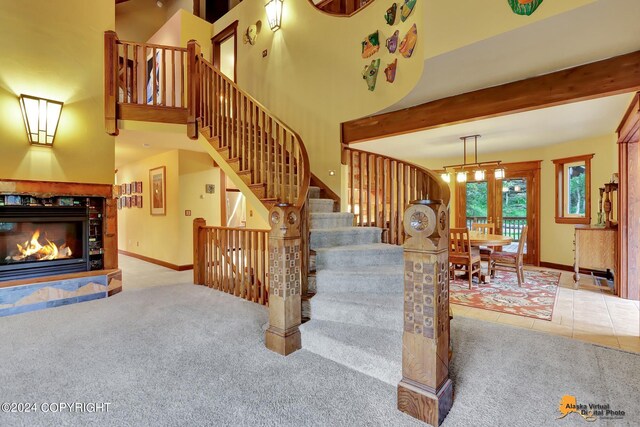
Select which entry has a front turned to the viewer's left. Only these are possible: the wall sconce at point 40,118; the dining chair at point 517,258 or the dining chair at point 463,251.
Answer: the dining chair at point 517,258

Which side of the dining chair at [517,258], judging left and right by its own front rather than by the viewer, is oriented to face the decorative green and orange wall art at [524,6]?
left

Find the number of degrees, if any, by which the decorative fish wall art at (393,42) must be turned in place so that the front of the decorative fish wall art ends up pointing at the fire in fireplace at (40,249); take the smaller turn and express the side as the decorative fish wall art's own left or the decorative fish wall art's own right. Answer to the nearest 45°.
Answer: approximately 45° to the decorative fish wall art's own right

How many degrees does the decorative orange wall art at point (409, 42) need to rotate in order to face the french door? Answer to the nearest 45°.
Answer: approximately 180°

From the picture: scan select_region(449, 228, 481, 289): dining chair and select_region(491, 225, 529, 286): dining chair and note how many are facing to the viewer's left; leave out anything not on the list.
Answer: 1

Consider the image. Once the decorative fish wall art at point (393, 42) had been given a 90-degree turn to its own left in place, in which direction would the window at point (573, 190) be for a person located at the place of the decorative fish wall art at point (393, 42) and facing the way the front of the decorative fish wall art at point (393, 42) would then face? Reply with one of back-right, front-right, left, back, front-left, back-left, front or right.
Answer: left

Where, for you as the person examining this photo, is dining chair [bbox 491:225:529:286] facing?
facing to the left of the viewer

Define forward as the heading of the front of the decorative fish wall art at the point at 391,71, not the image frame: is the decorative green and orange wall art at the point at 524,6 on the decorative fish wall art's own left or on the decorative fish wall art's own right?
on the decorative fish wall art's own left
